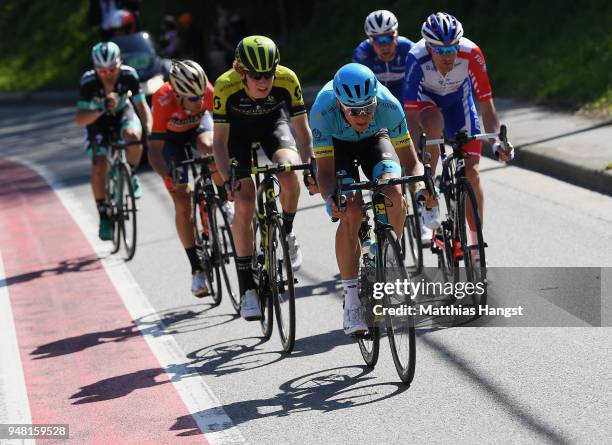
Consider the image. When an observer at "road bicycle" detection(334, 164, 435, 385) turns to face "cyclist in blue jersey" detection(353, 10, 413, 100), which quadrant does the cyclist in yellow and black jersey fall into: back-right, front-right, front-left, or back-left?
front-left

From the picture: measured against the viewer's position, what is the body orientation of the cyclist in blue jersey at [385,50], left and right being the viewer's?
facing the viewer

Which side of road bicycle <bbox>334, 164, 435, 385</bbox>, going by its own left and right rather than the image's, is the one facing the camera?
front

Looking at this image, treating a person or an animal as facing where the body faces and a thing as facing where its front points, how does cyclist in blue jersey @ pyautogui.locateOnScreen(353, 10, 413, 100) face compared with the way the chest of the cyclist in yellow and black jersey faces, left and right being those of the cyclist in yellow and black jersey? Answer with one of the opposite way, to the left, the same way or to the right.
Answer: the same way

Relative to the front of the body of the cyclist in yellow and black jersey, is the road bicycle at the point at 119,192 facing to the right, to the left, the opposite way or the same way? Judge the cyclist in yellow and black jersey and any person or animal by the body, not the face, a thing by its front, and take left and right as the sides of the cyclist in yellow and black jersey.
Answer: the same way

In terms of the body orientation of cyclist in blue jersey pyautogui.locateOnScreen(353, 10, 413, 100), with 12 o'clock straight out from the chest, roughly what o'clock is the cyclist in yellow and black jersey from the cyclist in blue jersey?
The cyclist in yellow and black jersey is roughly at 1 o'clock from the cyclist in blue jersey.

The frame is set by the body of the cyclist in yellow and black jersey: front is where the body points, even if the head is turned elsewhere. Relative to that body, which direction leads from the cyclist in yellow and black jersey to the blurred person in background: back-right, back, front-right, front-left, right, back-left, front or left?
back

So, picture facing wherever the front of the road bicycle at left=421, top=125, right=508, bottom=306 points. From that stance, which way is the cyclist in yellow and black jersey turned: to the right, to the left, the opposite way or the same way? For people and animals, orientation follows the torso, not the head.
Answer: the same way

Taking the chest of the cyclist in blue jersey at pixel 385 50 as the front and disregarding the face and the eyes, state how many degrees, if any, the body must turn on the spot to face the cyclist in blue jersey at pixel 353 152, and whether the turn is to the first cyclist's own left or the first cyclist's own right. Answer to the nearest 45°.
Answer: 0° — they already face them

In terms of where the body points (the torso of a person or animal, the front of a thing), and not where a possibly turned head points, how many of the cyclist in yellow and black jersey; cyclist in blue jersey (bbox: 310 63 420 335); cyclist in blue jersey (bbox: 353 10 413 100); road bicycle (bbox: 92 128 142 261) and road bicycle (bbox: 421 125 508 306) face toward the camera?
5

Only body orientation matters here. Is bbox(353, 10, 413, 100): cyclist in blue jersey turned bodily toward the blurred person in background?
no

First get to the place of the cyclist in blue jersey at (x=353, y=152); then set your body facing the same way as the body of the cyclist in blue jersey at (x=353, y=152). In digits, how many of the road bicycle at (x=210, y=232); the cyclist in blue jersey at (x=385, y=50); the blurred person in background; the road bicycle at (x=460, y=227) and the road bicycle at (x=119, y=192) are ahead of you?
0

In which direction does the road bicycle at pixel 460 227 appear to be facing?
toward the camera

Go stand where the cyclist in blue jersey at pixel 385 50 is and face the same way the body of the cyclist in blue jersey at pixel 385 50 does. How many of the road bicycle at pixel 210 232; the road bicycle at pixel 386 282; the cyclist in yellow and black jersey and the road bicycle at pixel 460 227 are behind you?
0

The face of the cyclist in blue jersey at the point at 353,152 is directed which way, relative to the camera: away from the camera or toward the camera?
toward the camera

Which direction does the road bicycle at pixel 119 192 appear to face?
toward the camera

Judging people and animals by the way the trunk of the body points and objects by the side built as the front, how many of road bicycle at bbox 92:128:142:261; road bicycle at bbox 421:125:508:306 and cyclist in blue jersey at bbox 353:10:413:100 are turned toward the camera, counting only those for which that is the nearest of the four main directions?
3

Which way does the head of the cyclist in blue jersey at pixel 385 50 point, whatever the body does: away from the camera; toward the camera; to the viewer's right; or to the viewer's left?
toward the camera
